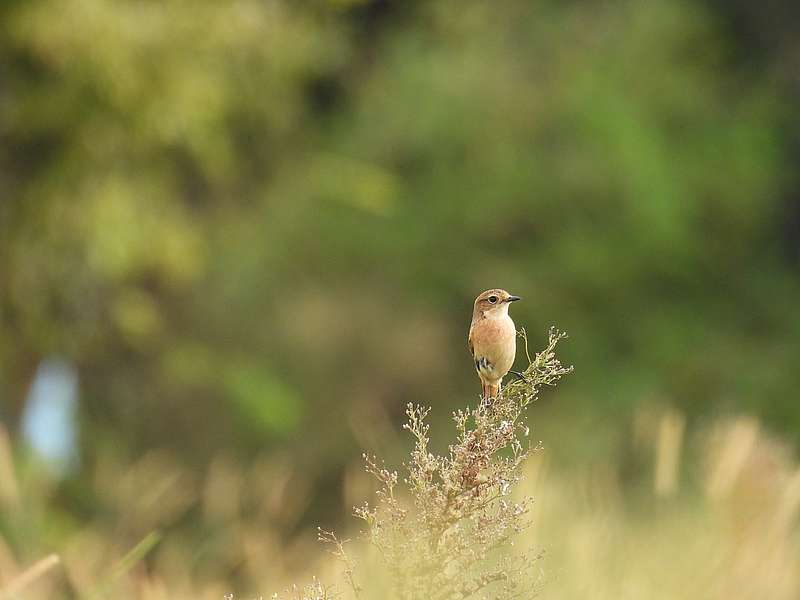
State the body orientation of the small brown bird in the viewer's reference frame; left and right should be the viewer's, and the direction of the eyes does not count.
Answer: facing the viewer and to the right of the viewer
